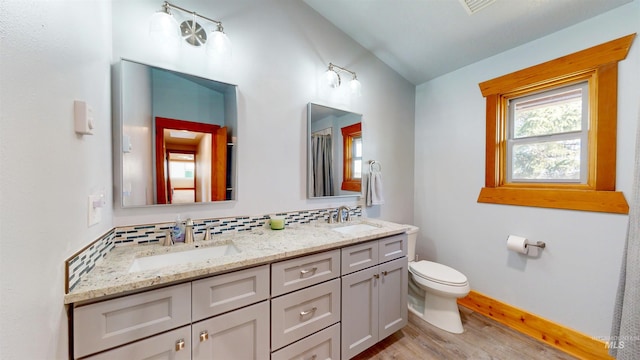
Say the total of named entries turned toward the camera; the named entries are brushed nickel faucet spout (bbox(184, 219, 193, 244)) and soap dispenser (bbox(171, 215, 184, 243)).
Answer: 2

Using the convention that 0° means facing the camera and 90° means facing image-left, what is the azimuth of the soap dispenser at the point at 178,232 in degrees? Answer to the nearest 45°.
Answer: approximately 0°

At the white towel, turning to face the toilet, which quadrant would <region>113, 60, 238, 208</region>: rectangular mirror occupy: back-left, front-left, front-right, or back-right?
back-right

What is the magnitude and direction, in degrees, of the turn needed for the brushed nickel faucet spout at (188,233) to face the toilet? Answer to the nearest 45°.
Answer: approximately 90° to its left

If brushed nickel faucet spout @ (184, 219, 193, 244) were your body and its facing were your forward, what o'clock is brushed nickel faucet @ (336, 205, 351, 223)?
brushed nickel faucet @ (336, 205, 351, 223) is roughly at 9 o'clock from brushed nickel faucet spout @ (184, 219, 193, 244).

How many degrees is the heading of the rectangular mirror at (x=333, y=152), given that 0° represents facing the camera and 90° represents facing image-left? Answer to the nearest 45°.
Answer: approximately 315°

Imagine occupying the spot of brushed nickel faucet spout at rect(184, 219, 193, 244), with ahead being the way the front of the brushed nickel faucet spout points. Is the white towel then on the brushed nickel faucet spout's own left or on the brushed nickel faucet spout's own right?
on the brushed nickel faucet spout's own left
